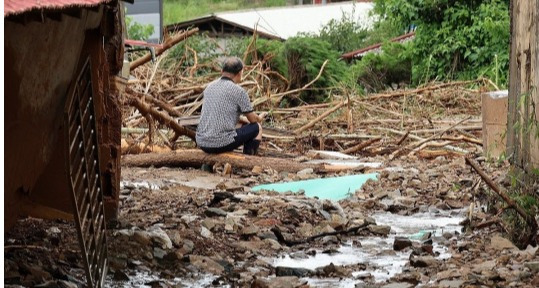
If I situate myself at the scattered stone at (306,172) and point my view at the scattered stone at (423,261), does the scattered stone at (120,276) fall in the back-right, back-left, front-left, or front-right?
front-right

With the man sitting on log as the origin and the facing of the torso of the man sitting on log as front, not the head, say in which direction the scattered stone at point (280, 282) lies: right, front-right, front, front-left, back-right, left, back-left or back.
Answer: back-right

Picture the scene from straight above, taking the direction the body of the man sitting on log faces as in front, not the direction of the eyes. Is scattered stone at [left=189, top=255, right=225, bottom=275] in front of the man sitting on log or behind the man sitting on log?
behind

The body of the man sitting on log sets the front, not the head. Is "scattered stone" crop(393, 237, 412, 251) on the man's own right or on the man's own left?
on the man's own right

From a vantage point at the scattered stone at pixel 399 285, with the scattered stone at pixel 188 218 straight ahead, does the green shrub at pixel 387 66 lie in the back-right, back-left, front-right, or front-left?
front-right

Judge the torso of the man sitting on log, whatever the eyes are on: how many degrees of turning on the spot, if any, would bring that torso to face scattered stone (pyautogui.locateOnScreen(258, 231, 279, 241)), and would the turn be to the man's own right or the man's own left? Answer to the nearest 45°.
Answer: approximately 135° to the man's own right

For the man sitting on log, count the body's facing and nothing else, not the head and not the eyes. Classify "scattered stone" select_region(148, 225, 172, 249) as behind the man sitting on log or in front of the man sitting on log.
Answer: behind

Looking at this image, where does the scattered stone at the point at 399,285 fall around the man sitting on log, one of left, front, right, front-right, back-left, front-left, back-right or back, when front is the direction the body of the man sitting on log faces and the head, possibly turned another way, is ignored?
back-right

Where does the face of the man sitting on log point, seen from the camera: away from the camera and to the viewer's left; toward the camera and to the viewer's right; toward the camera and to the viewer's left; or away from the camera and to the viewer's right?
away from the camera and to the viewer's right

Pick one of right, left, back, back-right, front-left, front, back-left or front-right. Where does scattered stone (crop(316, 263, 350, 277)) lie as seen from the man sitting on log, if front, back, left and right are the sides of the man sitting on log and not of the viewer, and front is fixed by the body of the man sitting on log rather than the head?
back-right

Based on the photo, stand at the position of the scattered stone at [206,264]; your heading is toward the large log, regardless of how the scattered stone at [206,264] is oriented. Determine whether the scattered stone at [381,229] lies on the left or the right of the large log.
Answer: right

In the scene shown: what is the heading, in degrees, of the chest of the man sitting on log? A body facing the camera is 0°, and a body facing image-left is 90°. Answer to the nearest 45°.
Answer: approximately 225°

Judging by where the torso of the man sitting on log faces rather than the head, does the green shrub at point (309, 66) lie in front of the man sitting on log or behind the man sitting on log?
in front
